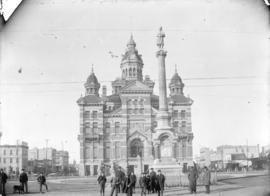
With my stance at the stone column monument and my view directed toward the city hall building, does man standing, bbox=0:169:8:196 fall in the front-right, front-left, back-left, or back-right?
back-left

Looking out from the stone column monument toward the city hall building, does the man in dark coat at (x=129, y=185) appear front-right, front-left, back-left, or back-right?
back-left

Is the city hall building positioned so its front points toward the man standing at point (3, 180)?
yes

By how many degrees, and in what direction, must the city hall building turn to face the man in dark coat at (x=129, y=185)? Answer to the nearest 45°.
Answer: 0° — it already faces them

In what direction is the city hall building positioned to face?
toward the camera

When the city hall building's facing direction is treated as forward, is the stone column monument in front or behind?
in front
